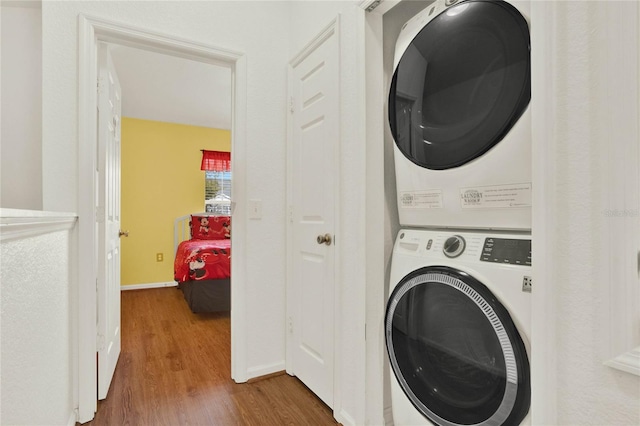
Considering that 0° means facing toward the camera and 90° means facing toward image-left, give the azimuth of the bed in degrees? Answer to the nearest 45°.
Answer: approximately 0°

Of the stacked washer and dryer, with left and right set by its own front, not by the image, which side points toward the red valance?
right

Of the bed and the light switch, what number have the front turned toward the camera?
2

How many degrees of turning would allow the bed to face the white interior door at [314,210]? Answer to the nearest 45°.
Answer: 0° — it already faces it

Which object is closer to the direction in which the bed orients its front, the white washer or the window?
the white washer

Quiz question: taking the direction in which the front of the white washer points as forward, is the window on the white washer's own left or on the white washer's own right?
on the white washer's own right

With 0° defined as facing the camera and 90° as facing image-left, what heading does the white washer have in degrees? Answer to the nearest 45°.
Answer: approximately 45°

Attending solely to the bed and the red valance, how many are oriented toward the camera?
2

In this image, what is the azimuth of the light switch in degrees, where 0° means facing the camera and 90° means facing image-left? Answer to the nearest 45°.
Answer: approximately 0°

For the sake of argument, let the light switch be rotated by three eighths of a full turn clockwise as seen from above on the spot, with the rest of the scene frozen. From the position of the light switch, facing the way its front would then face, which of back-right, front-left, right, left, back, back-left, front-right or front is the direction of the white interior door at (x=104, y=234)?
front-left

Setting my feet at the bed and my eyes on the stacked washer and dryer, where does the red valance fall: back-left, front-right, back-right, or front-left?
back-left
